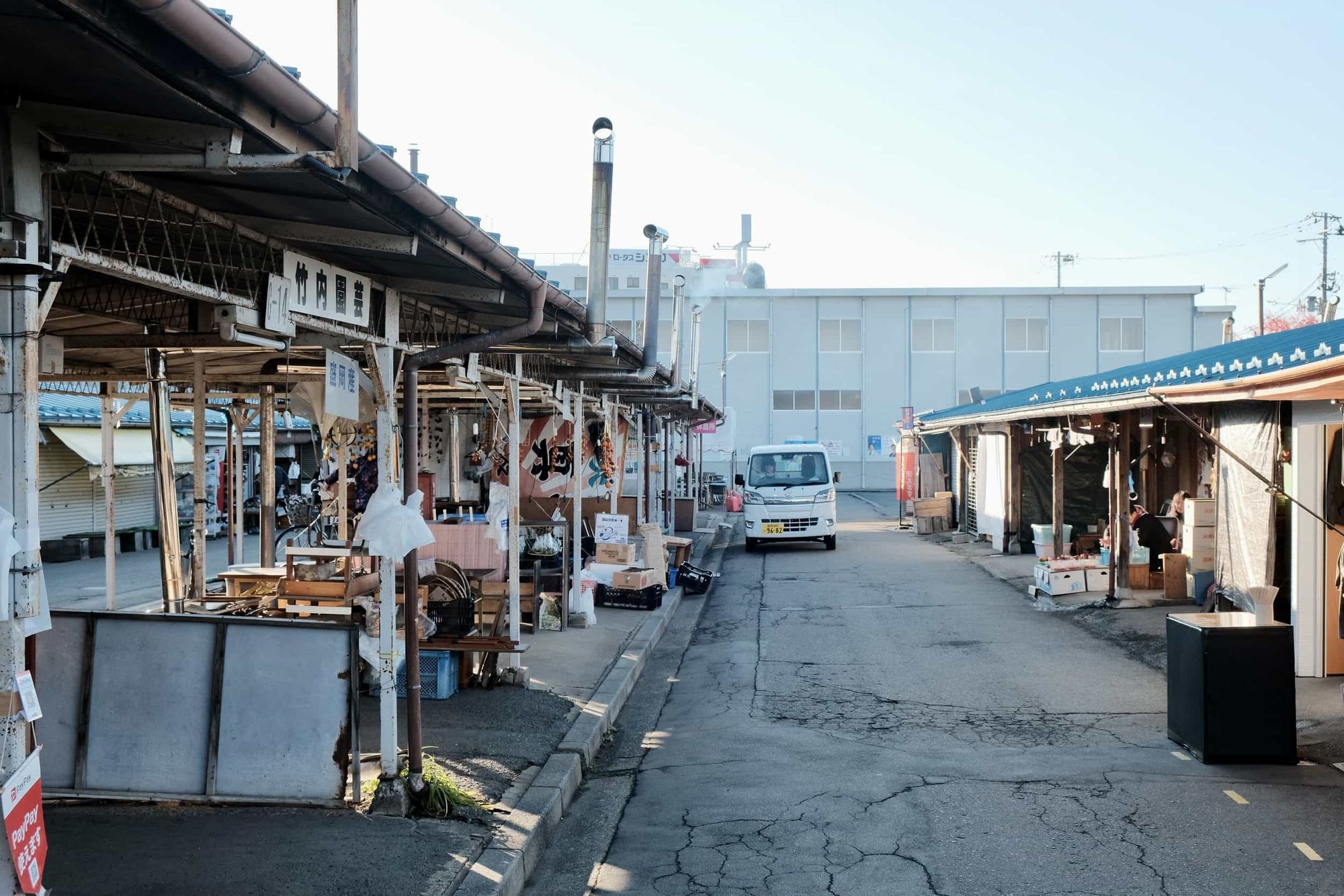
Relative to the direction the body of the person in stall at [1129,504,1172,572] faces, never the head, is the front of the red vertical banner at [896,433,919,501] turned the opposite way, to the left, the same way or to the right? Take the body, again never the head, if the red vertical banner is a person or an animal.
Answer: to the left

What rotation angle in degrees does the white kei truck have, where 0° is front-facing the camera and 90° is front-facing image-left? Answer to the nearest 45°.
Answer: approximately 0°

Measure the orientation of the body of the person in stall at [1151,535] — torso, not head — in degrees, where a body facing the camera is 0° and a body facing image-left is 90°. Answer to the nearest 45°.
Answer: approximately 90°

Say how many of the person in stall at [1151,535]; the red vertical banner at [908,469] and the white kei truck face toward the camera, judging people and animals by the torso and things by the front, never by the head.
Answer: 2

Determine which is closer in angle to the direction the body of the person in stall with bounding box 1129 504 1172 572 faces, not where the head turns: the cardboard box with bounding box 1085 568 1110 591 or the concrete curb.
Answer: the cardboard box

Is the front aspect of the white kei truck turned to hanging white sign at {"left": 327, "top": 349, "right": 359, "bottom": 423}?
yes

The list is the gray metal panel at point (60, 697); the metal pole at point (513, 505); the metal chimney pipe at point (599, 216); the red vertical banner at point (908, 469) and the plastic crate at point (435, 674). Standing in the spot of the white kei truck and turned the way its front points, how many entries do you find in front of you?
4

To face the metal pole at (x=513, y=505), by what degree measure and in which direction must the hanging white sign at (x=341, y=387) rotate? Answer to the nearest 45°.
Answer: approximately 90° to its left

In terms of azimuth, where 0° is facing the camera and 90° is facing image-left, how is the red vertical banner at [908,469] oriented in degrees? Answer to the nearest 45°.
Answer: approximately 0°

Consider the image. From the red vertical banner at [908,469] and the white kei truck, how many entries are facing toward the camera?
2
